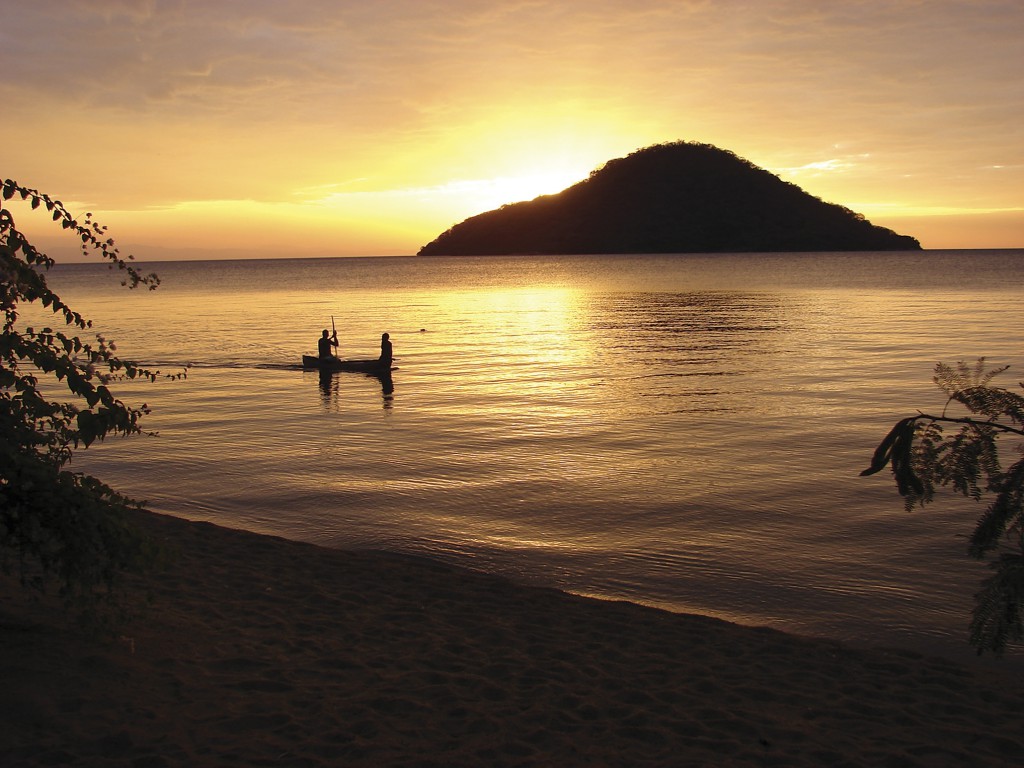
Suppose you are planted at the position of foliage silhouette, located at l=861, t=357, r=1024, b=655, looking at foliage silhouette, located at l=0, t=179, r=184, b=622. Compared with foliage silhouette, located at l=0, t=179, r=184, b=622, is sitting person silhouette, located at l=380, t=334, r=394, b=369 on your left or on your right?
right

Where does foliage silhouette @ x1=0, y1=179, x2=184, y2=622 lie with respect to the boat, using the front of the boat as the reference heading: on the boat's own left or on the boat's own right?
on the boat's own right

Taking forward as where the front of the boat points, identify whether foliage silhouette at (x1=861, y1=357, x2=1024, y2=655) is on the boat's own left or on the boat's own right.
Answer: on the boat's own right

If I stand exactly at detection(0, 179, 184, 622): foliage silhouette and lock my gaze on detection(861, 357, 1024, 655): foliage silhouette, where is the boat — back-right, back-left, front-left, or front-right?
back-left

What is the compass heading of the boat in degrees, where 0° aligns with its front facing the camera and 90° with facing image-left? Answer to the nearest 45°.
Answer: approximately 270°
